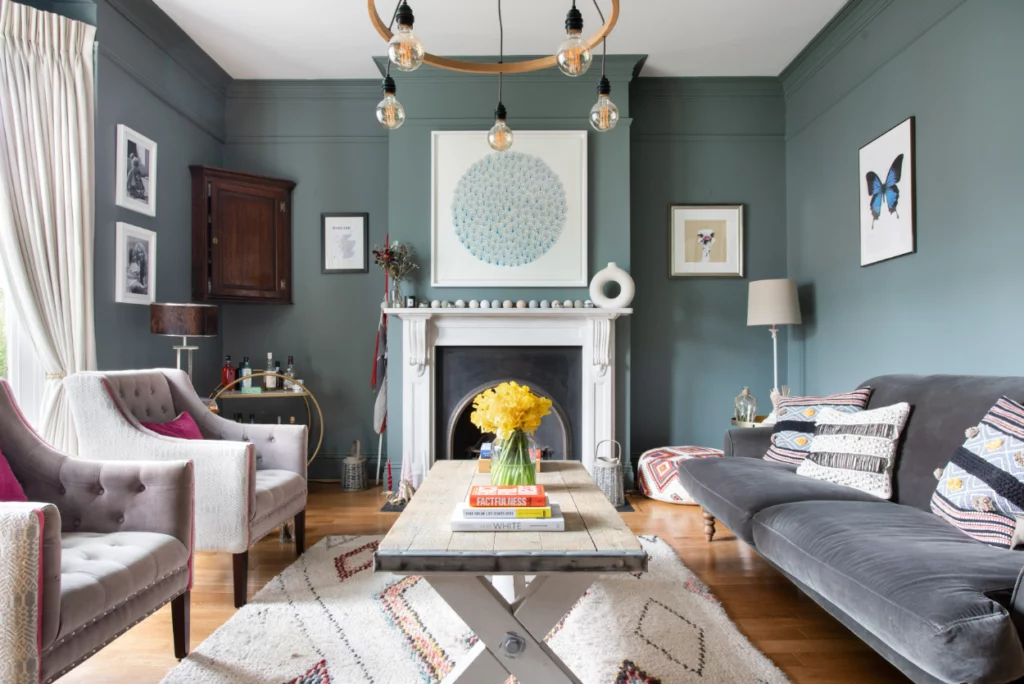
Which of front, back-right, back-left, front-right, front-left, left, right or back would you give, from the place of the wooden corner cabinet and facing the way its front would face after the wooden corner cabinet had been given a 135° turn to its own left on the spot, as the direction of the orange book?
back

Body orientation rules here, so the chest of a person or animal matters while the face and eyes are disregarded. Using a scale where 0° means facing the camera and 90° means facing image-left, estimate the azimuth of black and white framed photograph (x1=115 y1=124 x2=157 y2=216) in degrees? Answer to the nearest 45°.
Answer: approximately 315°

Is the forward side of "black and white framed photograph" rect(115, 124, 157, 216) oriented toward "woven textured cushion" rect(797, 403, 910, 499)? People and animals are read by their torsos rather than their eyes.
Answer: yes

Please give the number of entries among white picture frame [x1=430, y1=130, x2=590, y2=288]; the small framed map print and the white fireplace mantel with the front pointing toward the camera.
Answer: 3

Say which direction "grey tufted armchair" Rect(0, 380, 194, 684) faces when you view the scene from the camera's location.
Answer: facing the viewer and to the right of the viewer

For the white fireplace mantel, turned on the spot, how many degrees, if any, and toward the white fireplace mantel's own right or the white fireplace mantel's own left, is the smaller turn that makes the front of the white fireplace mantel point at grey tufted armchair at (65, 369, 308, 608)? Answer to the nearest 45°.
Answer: approximately 45° to the white fireplace mantel's own right

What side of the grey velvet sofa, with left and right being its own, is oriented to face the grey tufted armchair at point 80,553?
front

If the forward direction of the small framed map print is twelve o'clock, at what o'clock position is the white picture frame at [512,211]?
The white picture frame is roughly at 10 o'clock from the small framed map print.

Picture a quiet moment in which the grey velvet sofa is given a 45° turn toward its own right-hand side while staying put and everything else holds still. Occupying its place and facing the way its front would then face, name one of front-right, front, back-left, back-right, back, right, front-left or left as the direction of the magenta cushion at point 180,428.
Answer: front

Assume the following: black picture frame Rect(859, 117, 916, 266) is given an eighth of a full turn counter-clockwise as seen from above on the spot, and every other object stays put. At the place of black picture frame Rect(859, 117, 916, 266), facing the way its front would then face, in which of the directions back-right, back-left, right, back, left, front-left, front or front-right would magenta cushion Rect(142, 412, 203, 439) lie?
front-right

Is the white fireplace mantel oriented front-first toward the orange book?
yes

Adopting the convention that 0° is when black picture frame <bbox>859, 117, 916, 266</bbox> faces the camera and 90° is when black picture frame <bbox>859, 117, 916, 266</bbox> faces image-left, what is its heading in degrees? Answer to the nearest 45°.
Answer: approximately 45°

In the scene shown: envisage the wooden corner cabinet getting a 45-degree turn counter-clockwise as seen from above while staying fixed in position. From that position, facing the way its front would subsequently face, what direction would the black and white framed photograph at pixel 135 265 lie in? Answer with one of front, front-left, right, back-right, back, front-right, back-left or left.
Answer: back-right

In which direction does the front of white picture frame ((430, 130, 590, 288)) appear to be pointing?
toward the camera

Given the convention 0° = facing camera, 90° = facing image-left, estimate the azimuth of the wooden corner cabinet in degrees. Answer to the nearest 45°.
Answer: approximately 315°

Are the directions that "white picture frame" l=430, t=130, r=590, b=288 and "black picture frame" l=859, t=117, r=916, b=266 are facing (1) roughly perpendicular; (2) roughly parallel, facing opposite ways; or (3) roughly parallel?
roughly perpendicular

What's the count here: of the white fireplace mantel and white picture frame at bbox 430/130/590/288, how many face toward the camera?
2
